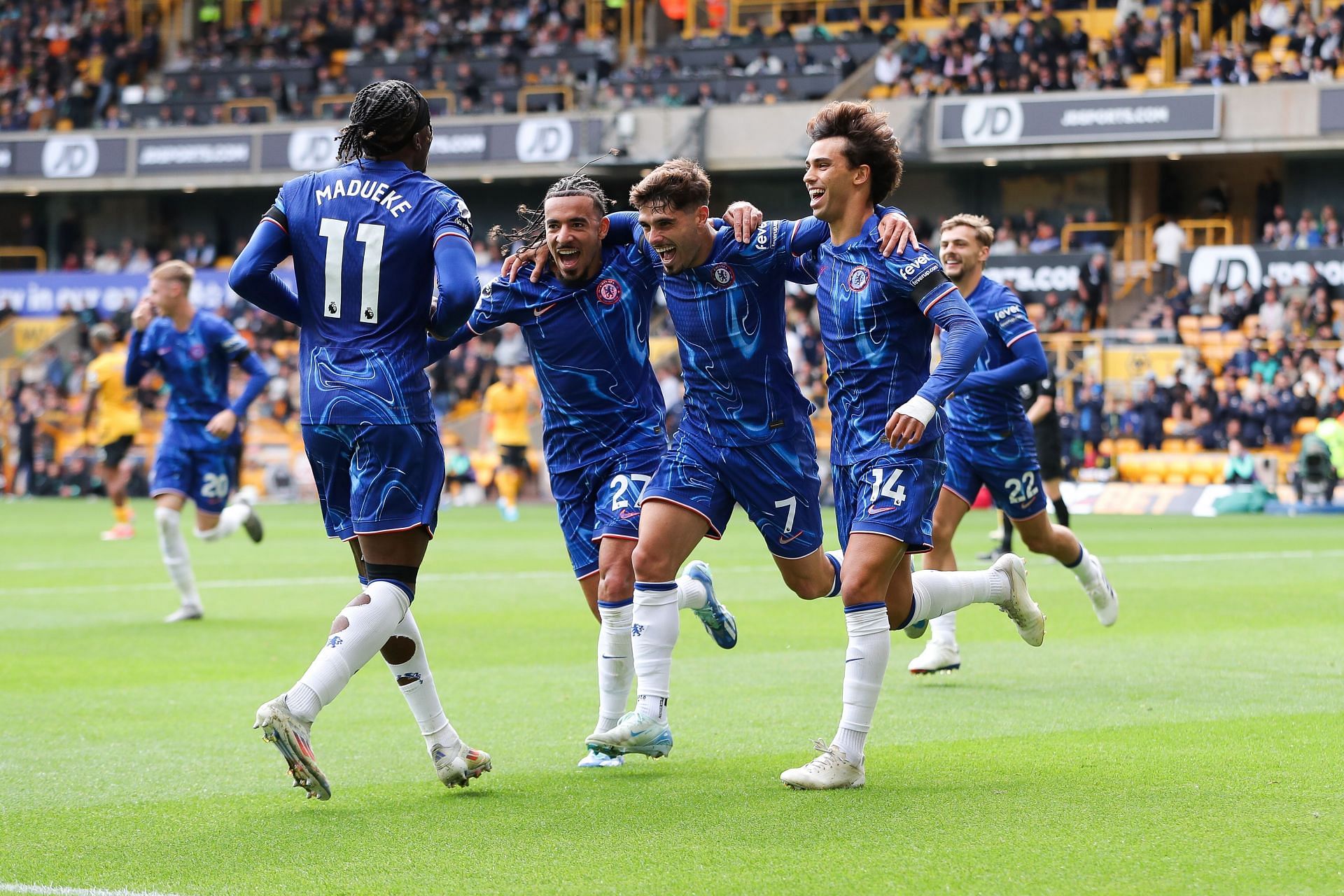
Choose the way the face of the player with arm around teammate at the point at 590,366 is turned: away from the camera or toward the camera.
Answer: toward the camera

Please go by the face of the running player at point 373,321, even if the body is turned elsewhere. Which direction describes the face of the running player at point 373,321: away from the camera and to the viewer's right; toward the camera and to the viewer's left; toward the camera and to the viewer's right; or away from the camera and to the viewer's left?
away from the camera and to the viewer's right

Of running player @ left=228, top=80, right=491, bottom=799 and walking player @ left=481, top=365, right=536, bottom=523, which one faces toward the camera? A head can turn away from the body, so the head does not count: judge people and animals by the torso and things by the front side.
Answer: walking player @ left=481, top=365, right=536, bottom=523

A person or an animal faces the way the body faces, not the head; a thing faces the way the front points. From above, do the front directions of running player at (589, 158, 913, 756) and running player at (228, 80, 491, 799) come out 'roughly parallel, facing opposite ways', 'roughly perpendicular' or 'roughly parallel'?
roughly parallel, facing opposite ways

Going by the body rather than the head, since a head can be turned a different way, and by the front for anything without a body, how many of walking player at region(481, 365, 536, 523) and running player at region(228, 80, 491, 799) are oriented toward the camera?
1

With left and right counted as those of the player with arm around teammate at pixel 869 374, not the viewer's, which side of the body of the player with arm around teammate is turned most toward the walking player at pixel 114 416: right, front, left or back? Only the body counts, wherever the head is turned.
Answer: right

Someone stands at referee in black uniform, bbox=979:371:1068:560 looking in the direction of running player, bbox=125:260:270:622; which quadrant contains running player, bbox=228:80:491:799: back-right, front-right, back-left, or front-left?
front-left

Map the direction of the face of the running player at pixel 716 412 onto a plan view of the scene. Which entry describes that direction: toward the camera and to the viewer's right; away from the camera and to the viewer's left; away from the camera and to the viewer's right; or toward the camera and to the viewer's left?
toward the camera and to the viewer's left

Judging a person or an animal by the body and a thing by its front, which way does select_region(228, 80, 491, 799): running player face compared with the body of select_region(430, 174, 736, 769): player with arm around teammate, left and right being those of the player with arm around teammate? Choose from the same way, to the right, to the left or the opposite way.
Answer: the opposite way

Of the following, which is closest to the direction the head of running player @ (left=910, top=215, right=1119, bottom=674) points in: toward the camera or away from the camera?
toward the camera

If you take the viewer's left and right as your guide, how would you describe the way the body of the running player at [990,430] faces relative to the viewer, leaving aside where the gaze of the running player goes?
facing the viewer and to the left of the viewer

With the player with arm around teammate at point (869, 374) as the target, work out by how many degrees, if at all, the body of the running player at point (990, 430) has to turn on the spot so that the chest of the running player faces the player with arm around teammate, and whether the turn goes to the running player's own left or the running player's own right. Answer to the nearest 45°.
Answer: approximately 45° to the running player's own left

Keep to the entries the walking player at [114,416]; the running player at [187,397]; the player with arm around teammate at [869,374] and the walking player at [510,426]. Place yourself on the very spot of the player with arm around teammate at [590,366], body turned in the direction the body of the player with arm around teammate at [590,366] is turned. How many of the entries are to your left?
1

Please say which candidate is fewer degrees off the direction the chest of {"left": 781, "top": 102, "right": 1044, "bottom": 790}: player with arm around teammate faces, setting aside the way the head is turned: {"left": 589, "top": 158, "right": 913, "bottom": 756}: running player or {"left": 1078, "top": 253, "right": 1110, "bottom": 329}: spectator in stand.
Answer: the running player

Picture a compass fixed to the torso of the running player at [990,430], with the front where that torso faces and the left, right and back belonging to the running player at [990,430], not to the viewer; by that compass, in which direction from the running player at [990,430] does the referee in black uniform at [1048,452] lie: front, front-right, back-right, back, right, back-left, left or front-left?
back-right

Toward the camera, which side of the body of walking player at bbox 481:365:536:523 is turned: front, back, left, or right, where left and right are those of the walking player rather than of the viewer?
front

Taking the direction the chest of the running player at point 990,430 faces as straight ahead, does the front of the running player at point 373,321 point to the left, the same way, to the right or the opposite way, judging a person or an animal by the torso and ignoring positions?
the opposite way

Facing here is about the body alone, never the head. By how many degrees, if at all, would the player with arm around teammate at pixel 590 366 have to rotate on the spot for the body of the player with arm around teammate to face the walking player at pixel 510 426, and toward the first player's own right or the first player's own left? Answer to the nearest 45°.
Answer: approximately 135° to the first player's own right
